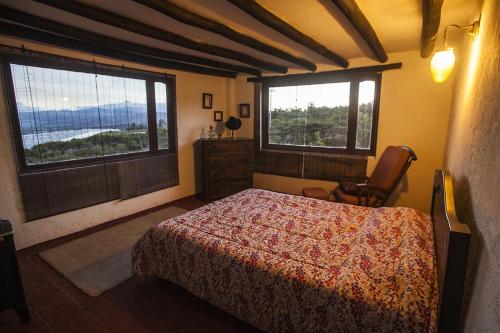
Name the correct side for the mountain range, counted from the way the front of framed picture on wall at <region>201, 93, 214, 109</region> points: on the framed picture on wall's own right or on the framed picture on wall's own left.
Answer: on the framed picture on wall's own right

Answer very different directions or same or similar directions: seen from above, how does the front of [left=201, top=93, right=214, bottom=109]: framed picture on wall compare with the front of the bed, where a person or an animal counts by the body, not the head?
very different directions

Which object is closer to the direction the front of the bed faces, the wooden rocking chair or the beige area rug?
the beige area rug

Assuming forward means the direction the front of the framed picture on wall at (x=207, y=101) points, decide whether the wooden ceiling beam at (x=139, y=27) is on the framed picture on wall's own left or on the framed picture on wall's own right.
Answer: on the framed picture on wall's own right

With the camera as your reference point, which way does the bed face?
facing away from the viewer and to the left of the viewer

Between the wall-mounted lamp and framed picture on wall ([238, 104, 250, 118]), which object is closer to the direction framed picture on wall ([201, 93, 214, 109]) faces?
the wall-mounted lamp

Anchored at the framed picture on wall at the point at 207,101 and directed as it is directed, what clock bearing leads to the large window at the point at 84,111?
The large window is roughly at 3 o'clock from the framed picture on wall.

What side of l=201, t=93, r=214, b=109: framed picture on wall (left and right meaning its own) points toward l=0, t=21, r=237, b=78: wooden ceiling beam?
right
